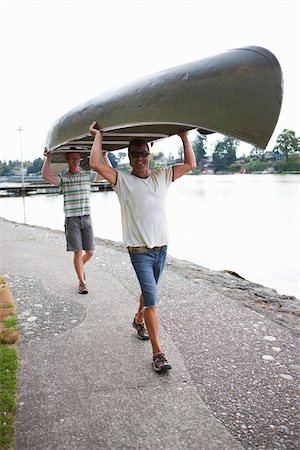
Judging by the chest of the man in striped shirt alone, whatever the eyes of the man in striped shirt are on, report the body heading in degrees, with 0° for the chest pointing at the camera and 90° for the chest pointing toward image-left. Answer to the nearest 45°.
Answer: approximately 0°

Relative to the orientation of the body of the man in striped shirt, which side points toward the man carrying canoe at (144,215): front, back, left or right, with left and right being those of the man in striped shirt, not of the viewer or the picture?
front
